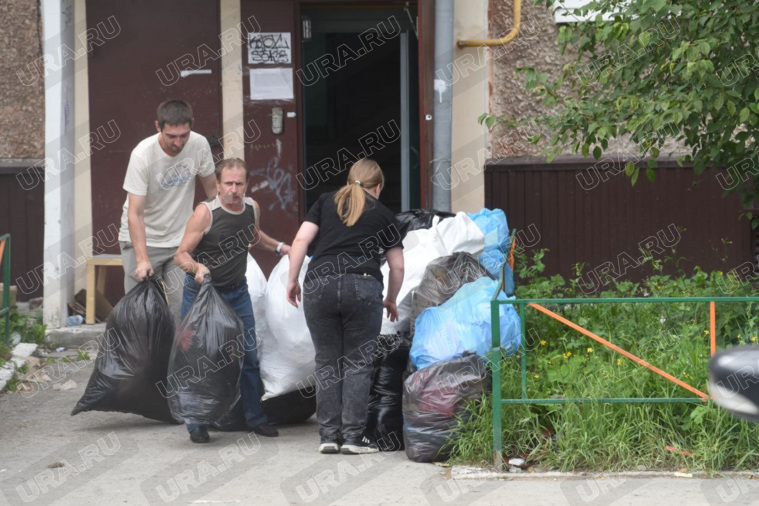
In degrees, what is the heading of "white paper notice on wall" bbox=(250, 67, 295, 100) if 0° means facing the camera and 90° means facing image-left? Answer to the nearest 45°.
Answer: approximately 0°

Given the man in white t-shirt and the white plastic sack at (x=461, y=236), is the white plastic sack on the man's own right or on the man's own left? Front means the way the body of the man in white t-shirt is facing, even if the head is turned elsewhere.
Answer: on the man's own left

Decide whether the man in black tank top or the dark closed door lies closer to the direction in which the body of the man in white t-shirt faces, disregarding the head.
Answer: the man in black tank top

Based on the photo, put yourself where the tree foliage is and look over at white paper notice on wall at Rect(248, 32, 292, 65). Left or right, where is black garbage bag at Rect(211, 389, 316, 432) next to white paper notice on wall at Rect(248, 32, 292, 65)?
left

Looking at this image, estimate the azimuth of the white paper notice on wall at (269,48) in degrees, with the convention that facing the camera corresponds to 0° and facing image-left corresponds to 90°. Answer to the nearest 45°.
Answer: approximately 0°

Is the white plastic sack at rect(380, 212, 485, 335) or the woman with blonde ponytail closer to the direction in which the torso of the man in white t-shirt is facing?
the woman with blonde ponytail

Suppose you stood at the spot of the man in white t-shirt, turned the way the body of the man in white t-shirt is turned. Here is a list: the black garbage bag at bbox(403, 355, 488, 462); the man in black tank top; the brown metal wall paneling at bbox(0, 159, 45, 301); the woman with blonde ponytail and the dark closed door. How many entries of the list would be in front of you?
3

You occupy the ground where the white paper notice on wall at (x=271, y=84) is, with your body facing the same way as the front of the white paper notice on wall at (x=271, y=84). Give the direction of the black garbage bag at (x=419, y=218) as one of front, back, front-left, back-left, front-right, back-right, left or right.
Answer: front-left

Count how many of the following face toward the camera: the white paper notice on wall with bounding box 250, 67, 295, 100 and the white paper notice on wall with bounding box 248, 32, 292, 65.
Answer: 2

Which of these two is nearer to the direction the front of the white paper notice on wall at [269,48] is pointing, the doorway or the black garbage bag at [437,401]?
the black garbage bag

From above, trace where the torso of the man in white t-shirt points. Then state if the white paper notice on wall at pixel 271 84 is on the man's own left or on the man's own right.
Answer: on the man's own left

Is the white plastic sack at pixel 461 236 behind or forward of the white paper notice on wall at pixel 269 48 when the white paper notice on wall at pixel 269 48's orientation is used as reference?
forward

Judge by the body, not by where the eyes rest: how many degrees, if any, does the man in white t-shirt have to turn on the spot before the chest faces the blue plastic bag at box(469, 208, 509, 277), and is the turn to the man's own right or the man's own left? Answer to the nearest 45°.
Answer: approximately 45° to the man's own left

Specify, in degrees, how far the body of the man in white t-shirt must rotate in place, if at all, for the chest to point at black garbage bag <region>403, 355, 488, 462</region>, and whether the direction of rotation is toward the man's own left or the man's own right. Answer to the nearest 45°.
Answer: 0° — they already face it

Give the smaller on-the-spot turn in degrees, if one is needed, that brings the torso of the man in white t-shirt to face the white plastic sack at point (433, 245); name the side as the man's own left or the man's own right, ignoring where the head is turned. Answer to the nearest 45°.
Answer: approximately 45° to the man's own left
